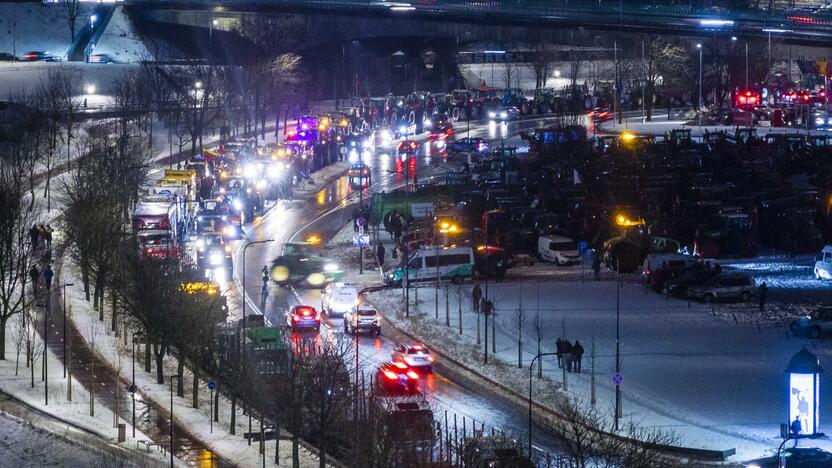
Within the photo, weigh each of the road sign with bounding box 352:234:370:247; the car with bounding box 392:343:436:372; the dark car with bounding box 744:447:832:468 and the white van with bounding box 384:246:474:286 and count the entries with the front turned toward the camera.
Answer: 1

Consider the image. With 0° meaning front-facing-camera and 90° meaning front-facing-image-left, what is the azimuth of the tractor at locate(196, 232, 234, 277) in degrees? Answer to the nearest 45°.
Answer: approximately 0°

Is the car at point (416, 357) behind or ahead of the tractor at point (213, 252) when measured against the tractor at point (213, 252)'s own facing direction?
ahead

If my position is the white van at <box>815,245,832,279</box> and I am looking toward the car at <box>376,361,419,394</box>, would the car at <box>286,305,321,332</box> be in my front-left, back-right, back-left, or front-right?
front-right

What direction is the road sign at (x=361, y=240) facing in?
toward the camera

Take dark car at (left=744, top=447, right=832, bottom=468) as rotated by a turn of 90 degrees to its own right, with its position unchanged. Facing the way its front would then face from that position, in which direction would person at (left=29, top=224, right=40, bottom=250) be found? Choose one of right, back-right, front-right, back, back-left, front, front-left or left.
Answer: front-left

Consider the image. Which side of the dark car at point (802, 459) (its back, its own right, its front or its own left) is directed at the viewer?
left

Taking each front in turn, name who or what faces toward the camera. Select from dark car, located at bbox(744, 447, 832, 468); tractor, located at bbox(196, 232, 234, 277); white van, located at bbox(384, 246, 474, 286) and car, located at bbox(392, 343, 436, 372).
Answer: tractor, located at bbox(196, 232, 234, 277)

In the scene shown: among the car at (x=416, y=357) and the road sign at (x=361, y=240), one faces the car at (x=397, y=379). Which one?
the road sign

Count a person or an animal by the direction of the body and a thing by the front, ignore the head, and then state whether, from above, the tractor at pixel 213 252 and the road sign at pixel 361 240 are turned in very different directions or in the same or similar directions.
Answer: same or similar directions

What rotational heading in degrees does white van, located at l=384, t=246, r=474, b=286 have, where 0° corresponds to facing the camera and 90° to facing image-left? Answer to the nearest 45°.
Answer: approximately 90°
